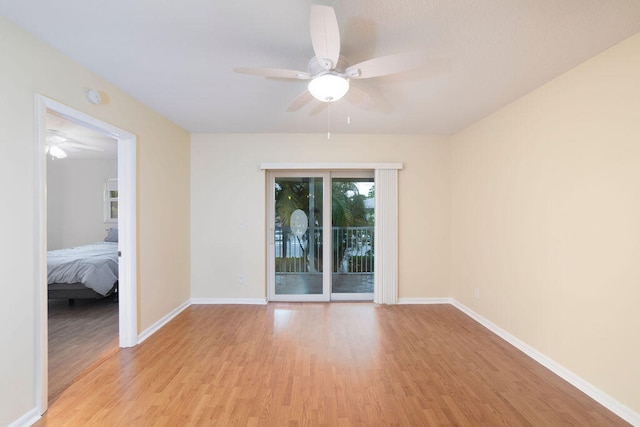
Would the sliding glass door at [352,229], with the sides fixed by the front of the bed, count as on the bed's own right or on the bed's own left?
on the bed's own left

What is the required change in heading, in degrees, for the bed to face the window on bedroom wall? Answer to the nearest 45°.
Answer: approximately 135° to its right

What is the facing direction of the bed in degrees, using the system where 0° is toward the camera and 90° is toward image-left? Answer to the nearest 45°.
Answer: approximately 45°

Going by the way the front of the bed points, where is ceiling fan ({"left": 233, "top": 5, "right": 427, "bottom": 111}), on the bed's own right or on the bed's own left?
on the bed's own left

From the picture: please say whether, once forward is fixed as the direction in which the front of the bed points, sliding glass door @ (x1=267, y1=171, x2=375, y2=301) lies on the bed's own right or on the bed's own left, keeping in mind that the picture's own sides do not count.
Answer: on the bed's own left
